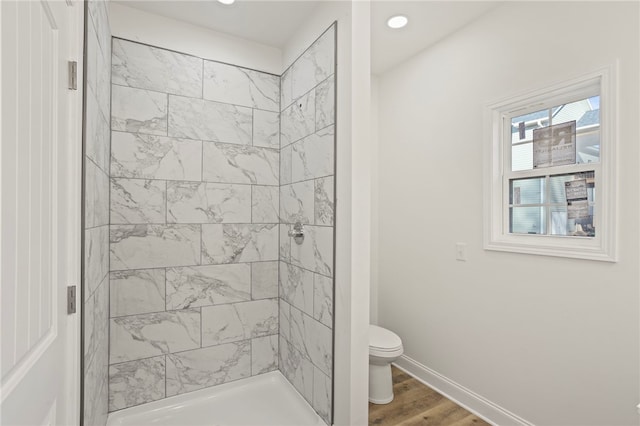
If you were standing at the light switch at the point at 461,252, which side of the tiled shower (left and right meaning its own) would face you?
left

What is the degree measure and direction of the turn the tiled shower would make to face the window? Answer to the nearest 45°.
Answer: approximately 45° to its left

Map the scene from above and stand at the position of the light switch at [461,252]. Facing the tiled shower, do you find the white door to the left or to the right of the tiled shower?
left

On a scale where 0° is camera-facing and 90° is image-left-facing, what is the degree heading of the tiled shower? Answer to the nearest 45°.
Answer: approximately 0°
